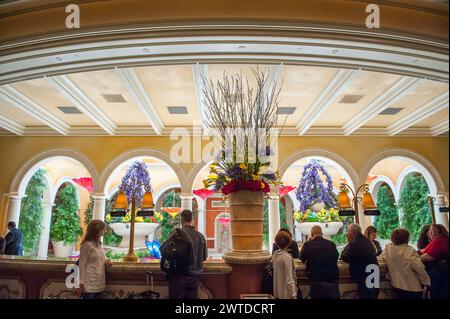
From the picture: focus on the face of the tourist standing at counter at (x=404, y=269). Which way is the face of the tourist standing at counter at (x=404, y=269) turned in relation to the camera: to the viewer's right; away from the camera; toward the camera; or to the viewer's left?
away from the camera

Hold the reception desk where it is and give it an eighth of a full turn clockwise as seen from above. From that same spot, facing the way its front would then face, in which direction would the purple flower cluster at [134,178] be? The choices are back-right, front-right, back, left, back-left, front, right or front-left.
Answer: back-right

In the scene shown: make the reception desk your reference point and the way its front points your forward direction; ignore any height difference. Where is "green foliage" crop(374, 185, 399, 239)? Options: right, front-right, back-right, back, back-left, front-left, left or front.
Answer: back-left

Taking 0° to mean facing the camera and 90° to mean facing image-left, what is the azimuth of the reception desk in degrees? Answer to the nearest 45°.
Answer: approximately 0°

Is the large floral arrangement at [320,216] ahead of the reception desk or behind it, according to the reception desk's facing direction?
behind

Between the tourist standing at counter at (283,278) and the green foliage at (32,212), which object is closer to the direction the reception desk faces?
the tourist standing at counter

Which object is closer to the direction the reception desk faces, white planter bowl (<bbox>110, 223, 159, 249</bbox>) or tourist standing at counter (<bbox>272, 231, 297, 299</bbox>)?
the tourist standing at counter

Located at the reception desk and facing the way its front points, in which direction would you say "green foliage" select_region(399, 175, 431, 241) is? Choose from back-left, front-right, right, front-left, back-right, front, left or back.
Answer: back-left

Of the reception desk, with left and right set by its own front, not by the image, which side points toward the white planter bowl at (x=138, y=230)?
back

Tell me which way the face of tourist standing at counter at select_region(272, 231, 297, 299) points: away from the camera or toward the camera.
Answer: away from the camera

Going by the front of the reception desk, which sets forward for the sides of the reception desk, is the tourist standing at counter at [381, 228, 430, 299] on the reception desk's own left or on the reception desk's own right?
on the reception desk's own left
